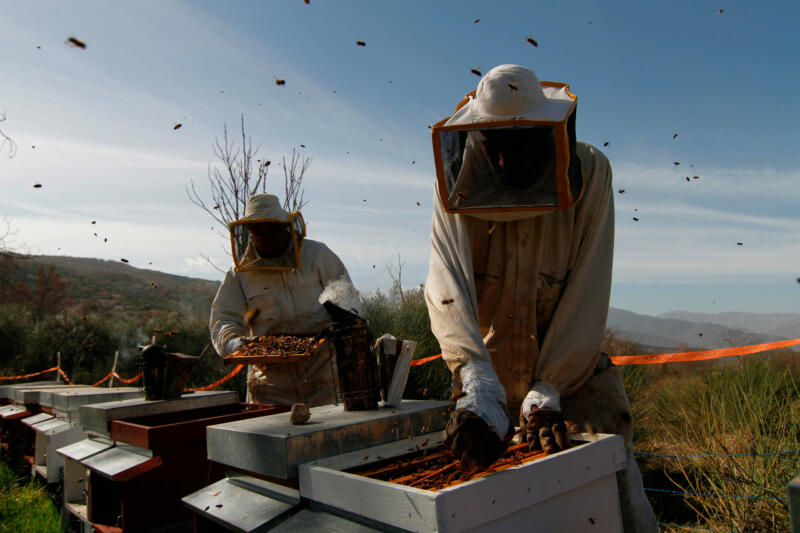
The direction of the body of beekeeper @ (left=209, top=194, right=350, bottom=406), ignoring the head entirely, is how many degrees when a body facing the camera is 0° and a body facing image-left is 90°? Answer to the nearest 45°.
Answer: approximately 0°

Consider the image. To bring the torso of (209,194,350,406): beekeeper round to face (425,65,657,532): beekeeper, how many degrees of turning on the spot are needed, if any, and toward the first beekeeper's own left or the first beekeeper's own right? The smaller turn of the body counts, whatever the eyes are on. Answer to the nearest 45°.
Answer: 0° — they already face them

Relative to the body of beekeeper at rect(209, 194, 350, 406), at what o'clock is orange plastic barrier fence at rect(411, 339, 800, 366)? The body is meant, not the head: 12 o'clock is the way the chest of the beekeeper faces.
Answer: The orange plastic barrier fence is roughly at 10 o'clock from the beekeeper.

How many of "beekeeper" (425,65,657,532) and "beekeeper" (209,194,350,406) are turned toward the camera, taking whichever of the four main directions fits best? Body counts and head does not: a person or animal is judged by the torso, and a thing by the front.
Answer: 2

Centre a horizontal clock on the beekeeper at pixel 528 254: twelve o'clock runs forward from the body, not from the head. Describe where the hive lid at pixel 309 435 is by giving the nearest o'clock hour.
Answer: The hive lid is roughly at 2 o'clock from the beekeeper.

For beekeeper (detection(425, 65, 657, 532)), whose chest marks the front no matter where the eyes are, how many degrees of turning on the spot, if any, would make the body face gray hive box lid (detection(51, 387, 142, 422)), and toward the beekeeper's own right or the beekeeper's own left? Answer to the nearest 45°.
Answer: approximately 135° to the beekeeper's own right

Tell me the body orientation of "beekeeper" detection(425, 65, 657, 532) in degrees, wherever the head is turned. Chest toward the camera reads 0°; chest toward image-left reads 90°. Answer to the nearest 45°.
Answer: approximately 0°

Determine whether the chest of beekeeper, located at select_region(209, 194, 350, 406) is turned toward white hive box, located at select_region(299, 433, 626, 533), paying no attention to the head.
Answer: yes
